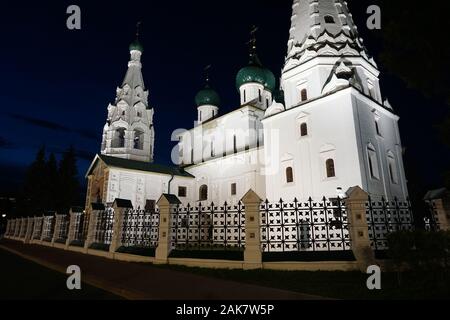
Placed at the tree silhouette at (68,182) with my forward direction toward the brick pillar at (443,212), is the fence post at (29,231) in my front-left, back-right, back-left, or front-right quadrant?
front-right
